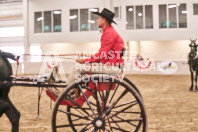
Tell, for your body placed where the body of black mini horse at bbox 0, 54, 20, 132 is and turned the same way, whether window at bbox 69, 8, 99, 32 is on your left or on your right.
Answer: on your right

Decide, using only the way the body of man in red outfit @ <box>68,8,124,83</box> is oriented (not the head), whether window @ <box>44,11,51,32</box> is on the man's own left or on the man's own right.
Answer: on the man's own right

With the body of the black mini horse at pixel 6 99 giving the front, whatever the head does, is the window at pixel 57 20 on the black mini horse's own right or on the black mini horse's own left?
on the black mini horse's own right

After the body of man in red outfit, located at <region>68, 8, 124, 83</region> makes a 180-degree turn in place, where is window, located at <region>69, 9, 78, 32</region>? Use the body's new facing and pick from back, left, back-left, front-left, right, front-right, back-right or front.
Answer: left

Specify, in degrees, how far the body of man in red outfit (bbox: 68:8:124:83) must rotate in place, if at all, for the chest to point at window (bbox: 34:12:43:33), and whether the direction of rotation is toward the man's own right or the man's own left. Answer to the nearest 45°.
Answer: approximately 90° to the man's own right

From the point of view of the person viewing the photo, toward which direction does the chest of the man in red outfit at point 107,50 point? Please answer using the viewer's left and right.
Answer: facing to the left of the viewer

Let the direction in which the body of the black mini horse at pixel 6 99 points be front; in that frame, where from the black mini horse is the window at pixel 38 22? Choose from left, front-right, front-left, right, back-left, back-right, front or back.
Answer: right

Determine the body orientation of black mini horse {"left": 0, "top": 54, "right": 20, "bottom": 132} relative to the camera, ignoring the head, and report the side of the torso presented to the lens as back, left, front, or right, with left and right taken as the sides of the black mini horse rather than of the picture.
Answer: left

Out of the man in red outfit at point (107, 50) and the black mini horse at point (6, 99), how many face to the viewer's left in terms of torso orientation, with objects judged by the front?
2

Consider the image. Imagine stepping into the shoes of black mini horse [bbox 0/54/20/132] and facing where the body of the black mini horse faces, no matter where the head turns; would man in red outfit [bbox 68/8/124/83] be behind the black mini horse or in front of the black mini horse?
behind

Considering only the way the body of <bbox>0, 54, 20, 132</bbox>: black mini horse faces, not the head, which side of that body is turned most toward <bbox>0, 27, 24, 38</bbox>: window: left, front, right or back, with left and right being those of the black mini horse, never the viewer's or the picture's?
right
